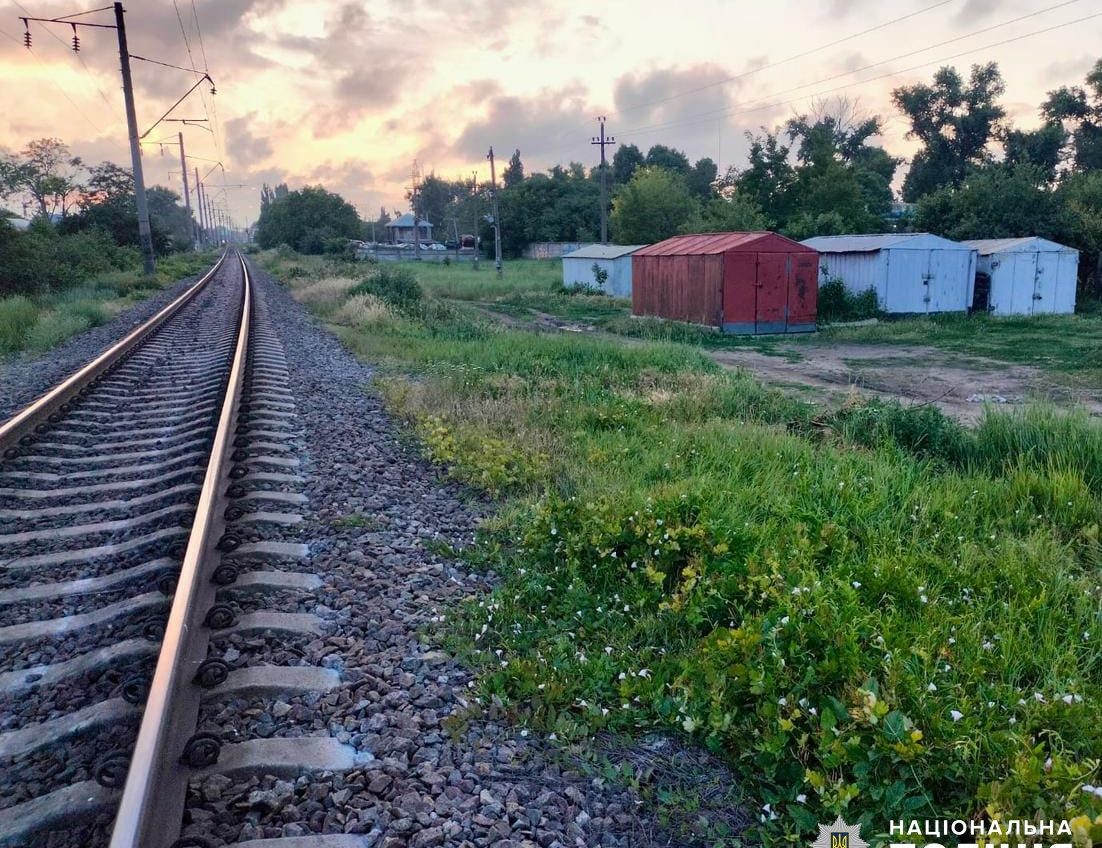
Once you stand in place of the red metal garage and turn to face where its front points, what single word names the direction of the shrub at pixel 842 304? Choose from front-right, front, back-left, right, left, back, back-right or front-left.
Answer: left

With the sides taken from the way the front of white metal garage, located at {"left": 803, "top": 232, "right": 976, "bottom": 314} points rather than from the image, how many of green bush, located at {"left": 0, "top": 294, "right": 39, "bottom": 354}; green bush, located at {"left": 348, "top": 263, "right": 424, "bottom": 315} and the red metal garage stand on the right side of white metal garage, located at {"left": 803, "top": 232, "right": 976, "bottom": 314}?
3

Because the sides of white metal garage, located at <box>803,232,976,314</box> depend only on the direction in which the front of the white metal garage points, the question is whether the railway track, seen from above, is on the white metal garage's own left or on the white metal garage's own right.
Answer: on the white metal garage's own right

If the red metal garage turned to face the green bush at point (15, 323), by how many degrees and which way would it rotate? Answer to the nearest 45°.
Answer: approximately 90° to its right

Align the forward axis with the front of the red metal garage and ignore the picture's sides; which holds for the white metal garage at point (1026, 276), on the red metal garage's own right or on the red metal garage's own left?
on the red metal garage's own left

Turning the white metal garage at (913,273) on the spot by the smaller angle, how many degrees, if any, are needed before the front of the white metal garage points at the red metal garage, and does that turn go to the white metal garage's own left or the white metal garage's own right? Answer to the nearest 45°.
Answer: approximately 90° to the white metal garage's own right

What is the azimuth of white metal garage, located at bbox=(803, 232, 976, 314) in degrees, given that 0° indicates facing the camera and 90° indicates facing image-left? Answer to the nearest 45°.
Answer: approximately 315°

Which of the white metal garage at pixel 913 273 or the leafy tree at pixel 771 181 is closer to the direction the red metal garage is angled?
the white metal garage

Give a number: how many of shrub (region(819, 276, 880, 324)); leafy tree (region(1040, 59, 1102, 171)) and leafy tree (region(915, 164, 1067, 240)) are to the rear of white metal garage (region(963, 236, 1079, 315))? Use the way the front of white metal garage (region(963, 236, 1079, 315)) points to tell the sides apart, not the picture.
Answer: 2

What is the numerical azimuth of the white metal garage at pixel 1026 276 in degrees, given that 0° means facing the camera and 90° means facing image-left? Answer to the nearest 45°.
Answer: approximately 0°

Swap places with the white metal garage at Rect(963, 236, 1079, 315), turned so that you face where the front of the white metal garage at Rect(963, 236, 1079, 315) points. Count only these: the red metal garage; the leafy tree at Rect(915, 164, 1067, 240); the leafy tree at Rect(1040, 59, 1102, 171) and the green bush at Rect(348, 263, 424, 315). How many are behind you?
2
